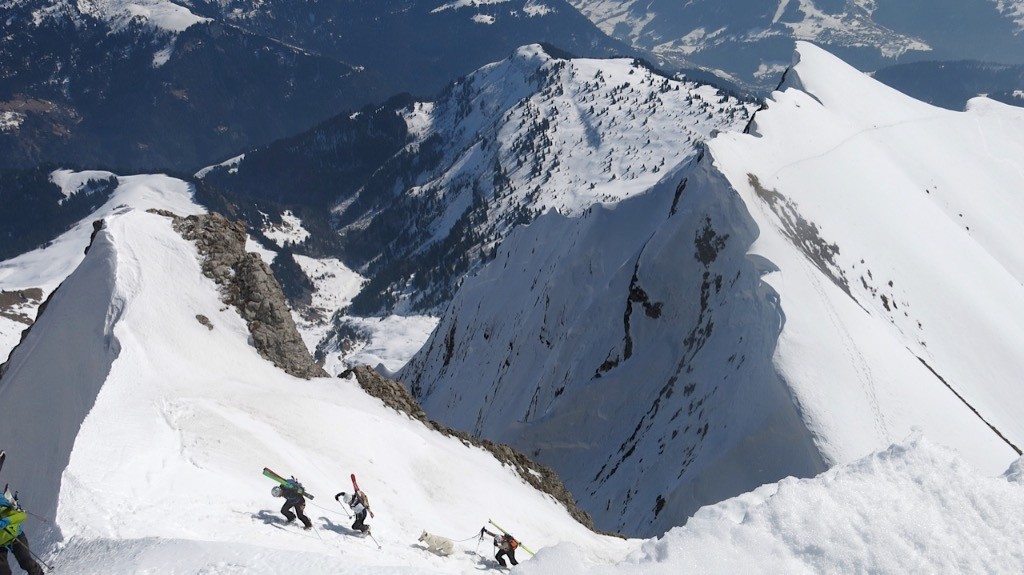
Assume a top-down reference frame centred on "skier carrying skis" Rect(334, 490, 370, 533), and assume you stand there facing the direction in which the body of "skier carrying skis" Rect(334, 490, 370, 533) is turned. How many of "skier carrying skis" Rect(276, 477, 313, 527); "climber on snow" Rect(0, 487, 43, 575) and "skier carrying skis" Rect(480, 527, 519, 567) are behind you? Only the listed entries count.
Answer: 1

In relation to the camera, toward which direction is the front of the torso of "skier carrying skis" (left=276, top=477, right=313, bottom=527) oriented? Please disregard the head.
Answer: to the viewer's left

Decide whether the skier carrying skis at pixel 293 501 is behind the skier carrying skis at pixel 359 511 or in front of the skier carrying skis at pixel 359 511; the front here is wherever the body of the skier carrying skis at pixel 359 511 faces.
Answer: in front

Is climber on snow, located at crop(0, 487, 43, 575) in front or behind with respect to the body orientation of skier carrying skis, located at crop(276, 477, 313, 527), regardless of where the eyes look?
in front

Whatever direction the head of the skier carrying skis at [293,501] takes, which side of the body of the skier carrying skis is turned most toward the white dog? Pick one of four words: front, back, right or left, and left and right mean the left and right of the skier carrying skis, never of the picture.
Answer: back

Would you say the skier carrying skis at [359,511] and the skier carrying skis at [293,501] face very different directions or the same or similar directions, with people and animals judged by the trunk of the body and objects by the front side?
same or similar directions

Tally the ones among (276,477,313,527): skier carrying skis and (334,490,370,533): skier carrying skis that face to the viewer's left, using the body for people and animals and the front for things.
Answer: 2

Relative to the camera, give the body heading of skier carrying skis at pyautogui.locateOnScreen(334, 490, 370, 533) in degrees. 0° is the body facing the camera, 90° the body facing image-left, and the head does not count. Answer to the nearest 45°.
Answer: approximately 90°

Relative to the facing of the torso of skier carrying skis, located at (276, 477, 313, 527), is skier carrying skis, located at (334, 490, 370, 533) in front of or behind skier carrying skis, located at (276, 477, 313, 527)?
behind
